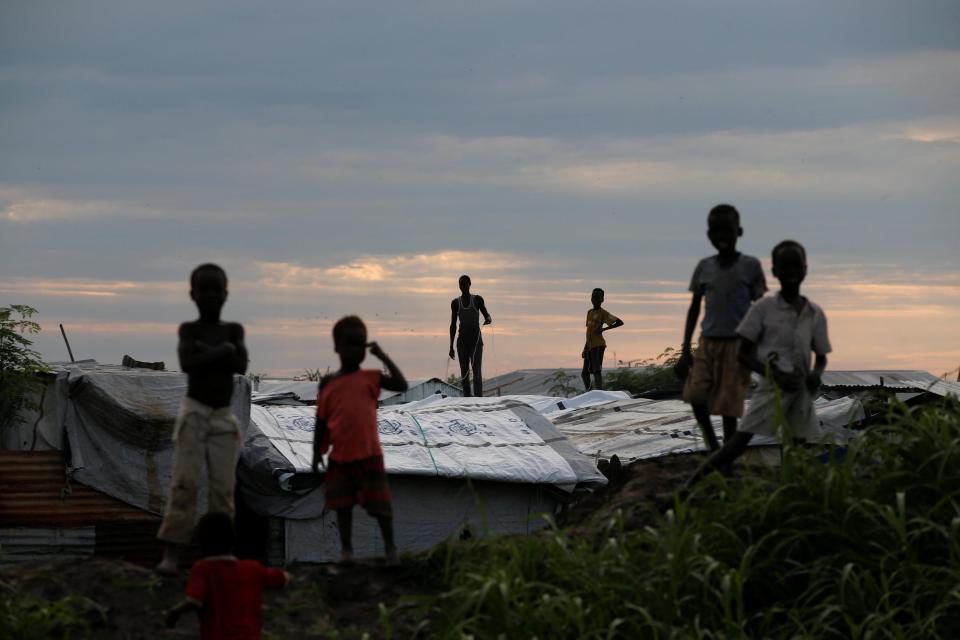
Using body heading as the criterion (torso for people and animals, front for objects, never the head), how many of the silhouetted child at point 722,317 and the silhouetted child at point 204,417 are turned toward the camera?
2

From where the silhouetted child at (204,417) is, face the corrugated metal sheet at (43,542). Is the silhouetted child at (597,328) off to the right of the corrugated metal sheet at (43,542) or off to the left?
right

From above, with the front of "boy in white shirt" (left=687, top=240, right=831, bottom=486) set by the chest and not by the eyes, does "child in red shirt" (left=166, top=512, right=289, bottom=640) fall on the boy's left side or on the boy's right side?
on the boy's right side

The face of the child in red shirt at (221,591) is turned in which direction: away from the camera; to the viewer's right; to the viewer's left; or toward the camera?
away from the camera

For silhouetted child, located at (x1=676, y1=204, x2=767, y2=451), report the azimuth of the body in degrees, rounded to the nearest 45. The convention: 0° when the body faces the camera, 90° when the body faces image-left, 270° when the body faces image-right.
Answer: approximately 0°

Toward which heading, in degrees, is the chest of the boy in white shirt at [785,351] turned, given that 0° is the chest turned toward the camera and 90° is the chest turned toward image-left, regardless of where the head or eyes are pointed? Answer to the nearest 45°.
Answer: approximately 0°
